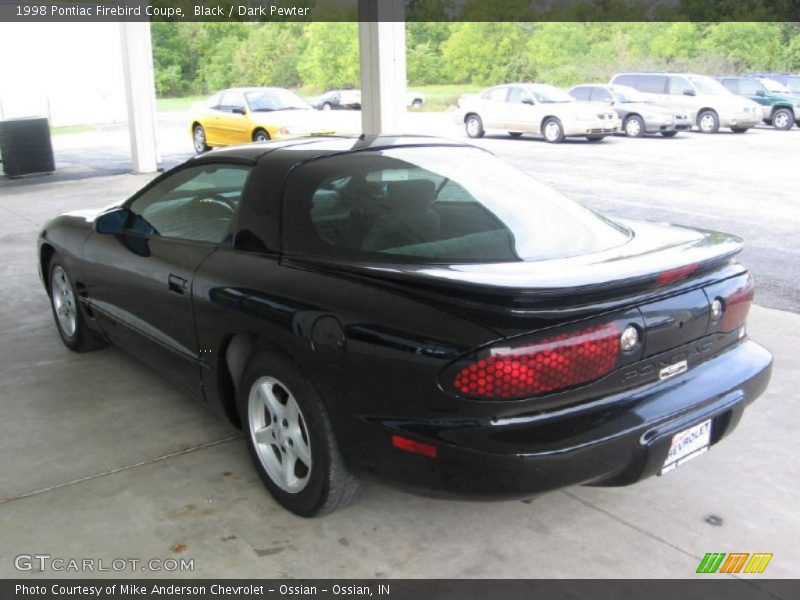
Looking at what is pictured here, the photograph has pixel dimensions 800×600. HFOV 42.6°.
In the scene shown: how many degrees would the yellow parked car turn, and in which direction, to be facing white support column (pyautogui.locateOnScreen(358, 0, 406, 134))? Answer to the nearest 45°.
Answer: approximately 45° to its right

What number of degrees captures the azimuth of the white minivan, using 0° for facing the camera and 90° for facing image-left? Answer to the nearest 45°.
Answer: approximately 315°

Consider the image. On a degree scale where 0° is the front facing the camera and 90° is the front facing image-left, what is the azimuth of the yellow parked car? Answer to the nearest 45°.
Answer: approximately 315°

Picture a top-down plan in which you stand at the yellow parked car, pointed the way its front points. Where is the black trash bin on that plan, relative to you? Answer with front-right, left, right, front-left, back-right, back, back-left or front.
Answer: back-right

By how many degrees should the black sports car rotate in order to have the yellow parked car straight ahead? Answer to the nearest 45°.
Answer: approximately 45° to its right

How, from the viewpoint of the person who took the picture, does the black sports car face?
facing away from the viewer and to the left of the viewer

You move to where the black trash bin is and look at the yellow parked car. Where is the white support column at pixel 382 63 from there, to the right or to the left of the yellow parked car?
right
